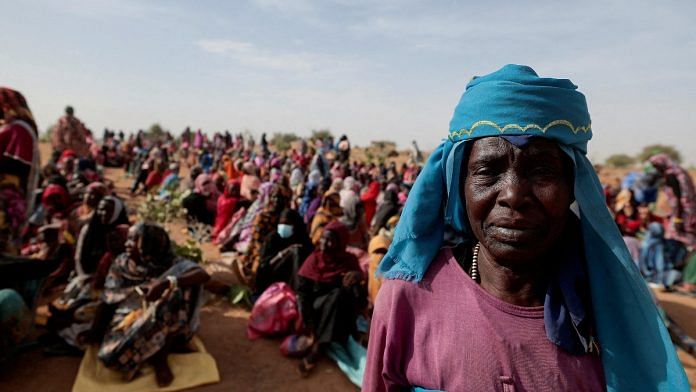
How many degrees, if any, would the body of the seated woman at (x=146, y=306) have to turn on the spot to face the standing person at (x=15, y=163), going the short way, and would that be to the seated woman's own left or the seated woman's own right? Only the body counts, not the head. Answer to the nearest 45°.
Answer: approximately 135° to the seated woman's own right

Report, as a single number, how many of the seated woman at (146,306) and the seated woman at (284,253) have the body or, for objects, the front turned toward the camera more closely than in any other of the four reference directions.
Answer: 2

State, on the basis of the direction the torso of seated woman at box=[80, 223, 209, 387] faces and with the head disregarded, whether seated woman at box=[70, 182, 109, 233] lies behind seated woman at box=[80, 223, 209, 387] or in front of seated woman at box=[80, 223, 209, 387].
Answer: behind

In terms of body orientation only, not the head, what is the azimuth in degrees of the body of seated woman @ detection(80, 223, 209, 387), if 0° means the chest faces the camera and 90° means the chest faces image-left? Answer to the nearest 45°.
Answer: approximately 0°

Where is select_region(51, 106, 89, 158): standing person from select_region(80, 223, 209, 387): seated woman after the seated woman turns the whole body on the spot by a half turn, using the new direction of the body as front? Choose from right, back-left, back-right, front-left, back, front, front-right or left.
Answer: front
